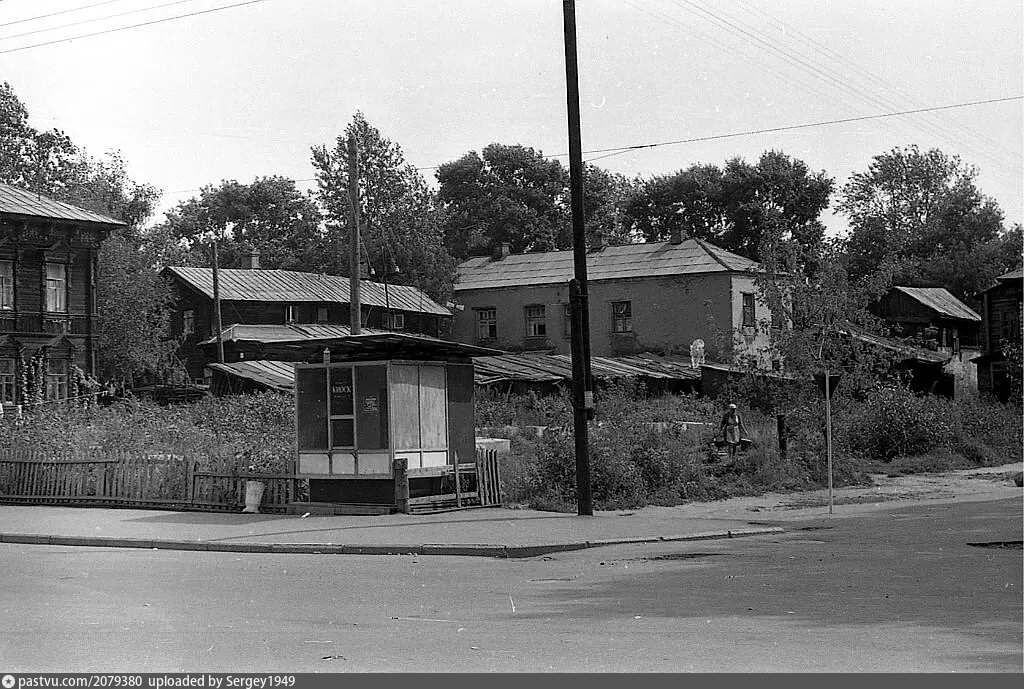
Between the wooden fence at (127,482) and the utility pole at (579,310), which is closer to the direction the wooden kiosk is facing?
the wooden fence

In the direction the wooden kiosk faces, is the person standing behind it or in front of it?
behind

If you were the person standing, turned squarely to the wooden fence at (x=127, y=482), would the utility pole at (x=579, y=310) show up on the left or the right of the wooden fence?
left

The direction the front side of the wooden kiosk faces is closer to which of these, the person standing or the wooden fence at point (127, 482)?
the wooden fence

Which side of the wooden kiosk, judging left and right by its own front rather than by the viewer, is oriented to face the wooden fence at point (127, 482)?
right

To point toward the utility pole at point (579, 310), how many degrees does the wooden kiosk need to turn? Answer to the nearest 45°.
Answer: approximately 135° to its left

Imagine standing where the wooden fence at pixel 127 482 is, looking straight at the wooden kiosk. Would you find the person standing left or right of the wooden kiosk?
left

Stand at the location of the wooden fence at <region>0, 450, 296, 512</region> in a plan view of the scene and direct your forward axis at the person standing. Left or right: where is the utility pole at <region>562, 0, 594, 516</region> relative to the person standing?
right

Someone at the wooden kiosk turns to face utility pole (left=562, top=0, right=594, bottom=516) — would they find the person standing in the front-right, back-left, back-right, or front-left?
front-left
